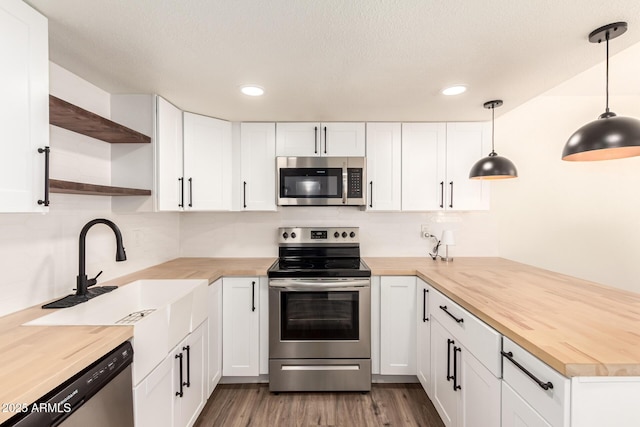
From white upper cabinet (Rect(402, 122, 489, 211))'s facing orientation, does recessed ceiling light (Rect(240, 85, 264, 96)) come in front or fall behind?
in front

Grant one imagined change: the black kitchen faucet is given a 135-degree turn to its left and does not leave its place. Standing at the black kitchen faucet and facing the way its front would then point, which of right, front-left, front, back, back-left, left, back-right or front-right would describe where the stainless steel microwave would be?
right

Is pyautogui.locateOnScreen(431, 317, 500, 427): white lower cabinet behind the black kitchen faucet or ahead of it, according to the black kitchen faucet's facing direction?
ahead

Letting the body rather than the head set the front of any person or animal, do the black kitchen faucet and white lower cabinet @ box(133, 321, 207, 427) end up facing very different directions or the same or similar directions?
same or similar directions

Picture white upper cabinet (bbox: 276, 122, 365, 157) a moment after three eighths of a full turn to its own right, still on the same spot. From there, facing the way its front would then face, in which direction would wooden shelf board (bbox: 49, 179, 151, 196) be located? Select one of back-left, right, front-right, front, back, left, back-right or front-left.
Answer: left

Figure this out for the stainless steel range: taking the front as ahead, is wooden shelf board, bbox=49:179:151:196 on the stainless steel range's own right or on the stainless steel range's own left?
on the stainless steel range's own right

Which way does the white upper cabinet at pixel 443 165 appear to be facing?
toward the camera

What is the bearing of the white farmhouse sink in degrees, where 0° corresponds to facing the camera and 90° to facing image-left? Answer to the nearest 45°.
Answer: approximately 315°

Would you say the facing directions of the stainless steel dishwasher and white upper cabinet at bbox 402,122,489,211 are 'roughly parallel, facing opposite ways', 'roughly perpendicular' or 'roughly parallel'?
roughly perpendicular

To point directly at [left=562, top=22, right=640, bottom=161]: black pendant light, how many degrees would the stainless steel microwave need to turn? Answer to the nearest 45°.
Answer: approximately 45° to its left

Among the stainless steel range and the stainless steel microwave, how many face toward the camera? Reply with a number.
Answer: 2

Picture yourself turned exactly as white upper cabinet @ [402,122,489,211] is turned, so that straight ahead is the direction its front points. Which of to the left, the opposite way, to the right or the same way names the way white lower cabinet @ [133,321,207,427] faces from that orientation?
to the left

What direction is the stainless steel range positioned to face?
toward the camera

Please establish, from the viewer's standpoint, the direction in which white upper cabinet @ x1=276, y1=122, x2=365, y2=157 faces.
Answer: facing the viewer
